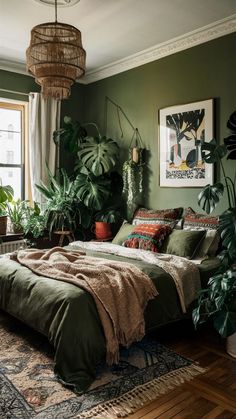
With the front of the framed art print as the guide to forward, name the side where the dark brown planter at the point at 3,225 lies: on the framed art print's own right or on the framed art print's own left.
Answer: on the framed art print's own right

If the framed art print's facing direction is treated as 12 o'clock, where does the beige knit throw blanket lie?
The beige knit throw blanket is roughly at 11 o'clock from the framed art print.

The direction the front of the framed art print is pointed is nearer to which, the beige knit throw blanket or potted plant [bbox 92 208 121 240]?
the beige knit throw blanket

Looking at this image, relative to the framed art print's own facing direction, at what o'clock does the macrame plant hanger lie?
The macrame plant hanger is roughly at 3 o'clock from the framed art print.

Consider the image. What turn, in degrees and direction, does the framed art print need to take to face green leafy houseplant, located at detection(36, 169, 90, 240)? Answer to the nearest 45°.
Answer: approximately 45° to its right

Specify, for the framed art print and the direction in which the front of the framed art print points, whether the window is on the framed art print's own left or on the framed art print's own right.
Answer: on the framed art print's own right

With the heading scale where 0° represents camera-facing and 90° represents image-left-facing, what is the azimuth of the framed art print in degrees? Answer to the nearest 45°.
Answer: approximately 45°

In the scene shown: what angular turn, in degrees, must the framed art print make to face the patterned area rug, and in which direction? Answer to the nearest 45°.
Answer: approximately 45° to its left

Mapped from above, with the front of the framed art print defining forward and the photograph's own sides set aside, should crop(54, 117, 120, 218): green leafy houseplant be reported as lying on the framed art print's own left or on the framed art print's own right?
on the framed art print's own right
